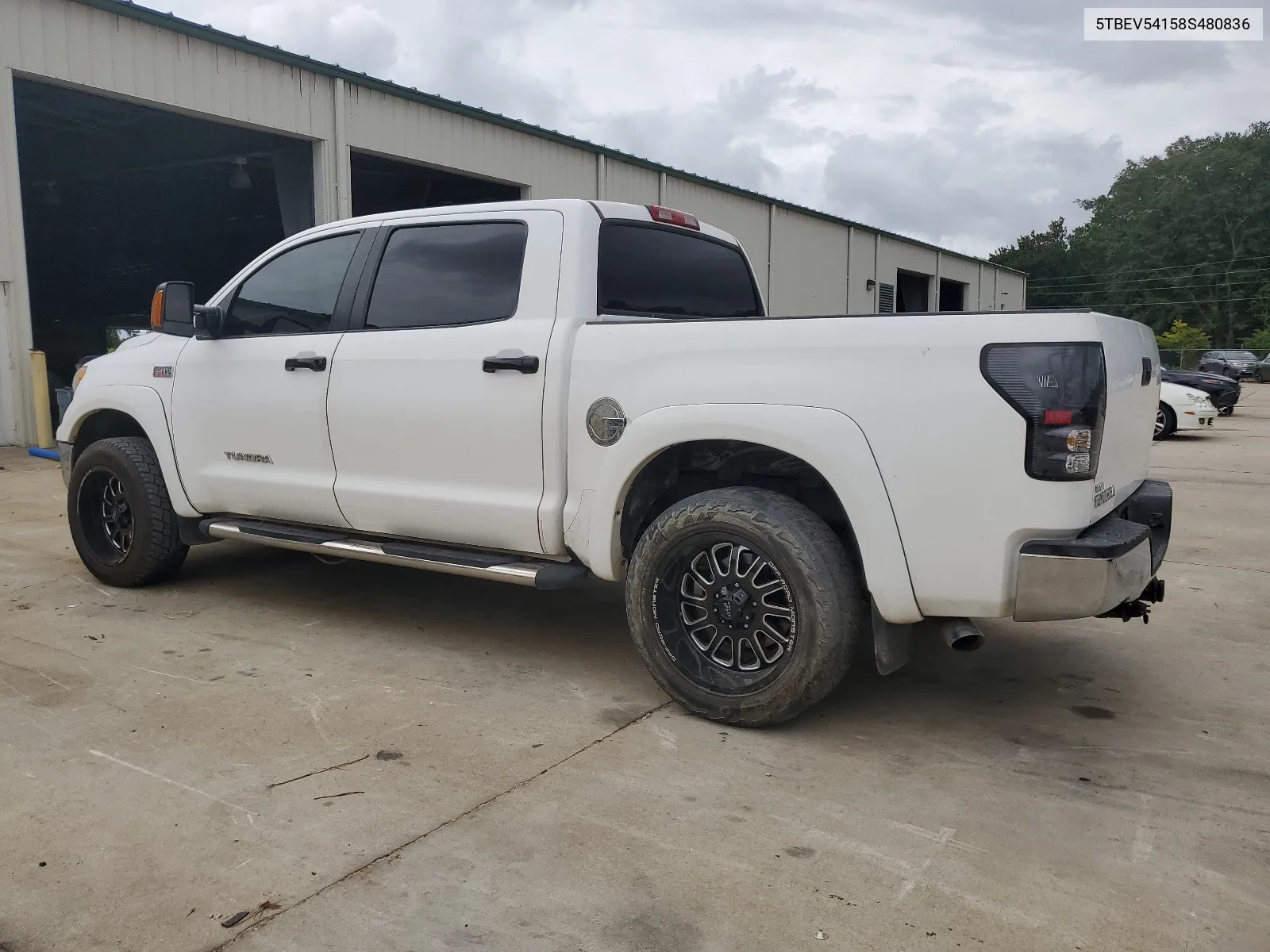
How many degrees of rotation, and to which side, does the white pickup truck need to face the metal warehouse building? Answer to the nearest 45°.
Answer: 0° — it already faces it

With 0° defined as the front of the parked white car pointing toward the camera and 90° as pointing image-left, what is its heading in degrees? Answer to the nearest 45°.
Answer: approximately 315°

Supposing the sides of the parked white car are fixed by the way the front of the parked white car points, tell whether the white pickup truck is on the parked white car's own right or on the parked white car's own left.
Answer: on the parked white car's own right

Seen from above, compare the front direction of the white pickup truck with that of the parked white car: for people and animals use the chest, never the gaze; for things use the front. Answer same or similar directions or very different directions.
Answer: very different directions

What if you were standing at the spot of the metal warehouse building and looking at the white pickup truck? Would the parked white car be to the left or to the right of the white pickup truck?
left

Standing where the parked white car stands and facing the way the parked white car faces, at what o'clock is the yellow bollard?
The yellow bollard is roughly at 3 o'clock from the parked white car.

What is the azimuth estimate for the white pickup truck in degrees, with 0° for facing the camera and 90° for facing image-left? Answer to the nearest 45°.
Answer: approximately 135°

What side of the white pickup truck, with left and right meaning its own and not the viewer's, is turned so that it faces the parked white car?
right

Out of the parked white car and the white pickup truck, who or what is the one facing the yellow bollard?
the white pickup truck

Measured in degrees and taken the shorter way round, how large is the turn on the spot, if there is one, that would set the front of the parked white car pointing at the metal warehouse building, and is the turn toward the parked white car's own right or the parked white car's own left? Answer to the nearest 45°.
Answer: approximately 135° to the parked white car's own right

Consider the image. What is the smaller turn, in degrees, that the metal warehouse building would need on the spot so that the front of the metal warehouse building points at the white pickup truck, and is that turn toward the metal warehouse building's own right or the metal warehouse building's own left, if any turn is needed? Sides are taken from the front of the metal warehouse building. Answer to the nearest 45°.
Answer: approximately 45° to the metal warehouse building's own right

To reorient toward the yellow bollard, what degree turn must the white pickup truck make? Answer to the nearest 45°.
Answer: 0° — it already faces it

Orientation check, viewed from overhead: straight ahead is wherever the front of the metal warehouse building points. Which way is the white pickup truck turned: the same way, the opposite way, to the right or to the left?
the opposite way
